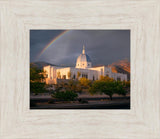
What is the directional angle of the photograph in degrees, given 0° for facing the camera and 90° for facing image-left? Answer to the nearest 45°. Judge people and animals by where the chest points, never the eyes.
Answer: approximately 0°
